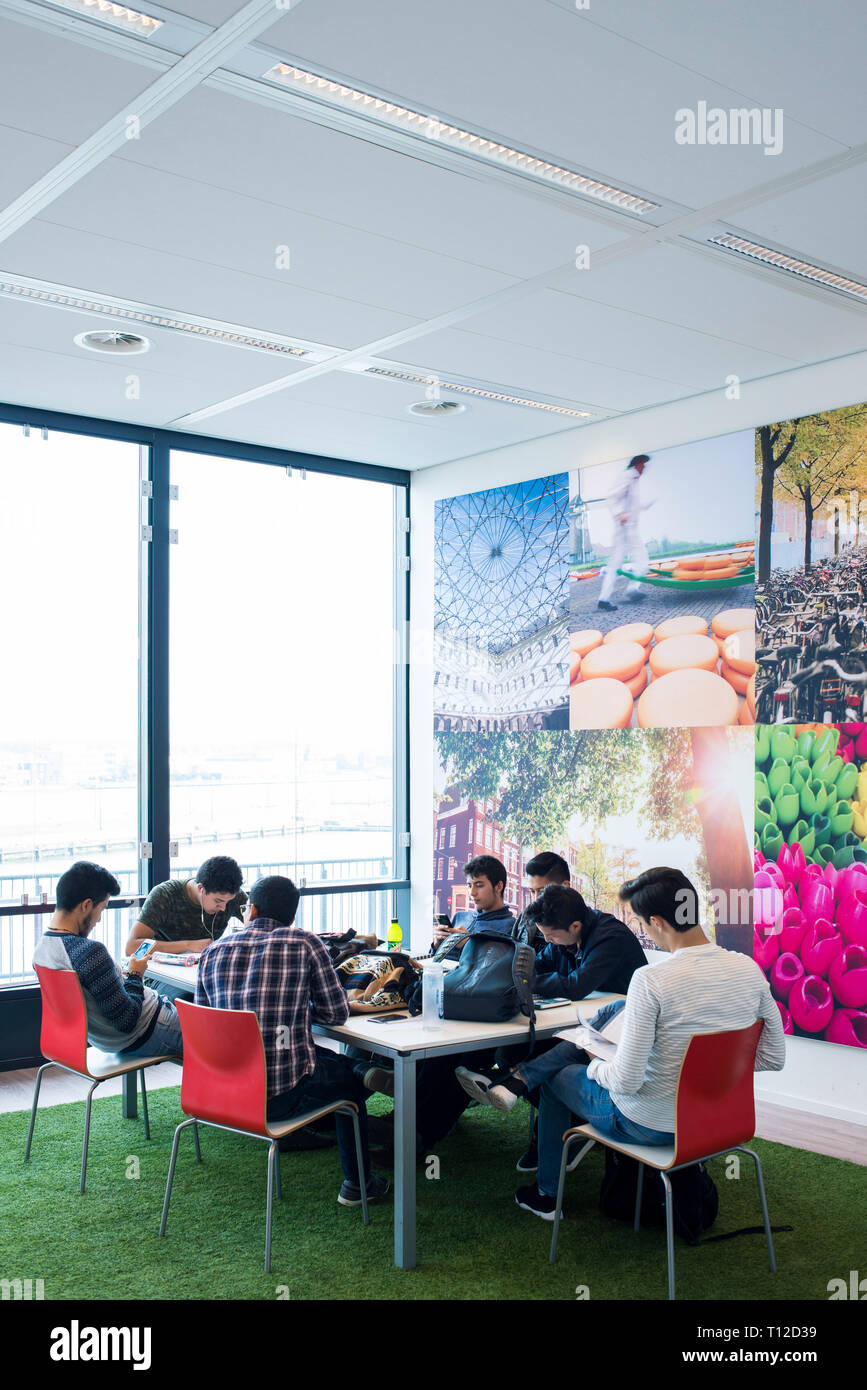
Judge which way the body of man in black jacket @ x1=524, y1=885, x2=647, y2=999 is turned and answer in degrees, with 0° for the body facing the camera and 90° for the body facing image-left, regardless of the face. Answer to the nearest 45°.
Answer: approximately 45°

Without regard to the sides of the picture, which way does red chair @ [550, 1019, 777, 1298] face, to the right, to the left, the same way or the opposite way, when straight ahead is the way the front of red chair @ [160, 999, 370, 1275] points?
to the left

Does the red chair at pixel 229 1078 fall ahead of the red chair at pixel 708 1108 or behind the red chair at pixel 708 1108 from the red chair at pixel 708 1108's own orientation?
ahead

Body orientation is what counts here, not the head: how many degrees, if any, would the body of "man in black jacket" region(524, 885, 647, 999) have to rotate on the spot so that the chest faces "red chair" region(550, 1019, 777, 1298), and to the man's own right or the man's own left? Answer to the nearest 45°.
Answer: approximately 45° to the man's own left

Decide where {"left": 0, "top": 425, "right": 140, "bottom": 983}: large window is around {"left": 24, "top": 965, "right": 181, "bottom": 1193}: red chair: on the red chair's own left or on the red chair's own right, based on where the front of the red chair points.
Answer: on the red chair's own left

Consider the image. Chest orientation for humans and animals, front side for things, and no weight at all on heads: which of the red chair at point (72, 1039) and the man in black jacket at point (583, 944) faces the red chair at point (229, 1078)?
the man in black jacket

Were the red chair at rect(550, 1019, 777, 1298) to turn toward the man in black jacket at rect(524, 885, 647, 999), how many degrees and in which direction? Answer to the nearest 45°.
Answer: approximately 45° to its right

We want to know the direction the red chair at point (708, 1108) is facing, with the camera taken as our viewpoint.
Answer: facing away from the viewer and to the left of the viewer

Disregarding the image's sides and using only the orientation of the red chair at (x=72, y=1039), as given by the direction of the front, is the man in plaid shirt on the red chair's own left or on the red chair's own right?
on the red chair's own right

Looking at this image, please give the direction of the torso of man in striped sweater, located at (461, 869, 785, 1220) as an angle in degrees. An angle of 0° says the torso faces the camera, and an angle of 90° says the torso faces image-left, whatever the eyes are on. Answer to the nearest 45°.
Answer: approximately 135°

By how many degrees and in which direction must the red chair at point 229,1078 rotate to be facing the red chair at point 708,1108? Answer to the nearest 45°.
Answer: approximately 45° to its right

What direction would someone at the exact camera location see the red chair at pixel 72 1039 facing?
facing away from the viewer and to the right of the viewer

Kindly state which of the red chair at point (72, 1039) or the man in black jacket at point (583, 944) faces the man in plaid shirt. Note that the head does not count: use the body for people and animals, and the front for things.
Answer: the man in black jacket

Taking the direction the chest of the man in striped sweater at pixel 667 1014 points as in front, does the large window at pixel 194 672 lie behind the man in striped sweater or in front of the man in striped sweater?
in front
